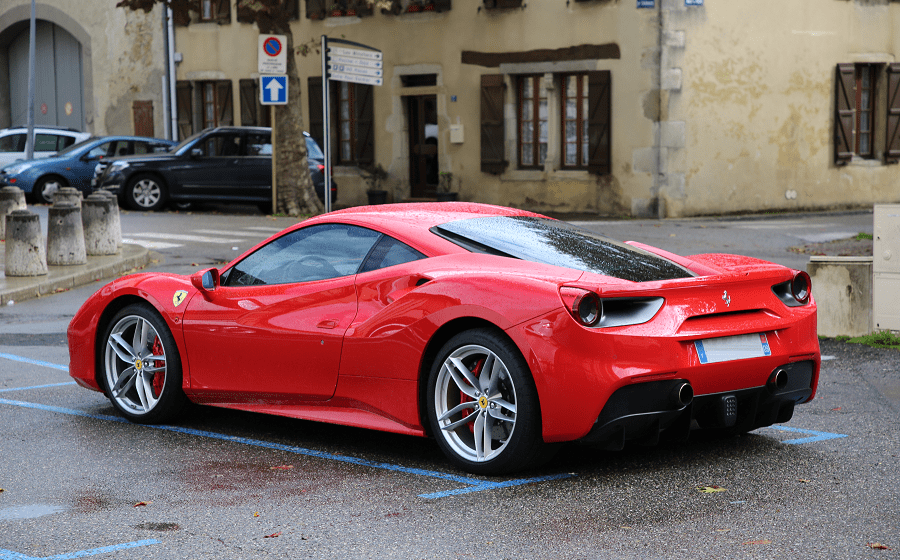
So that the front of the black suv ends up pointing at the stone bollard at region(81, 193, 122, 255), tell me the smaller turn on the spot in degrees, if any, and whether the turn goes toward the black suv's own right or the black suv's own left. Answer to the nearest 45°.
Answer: approximately 90° to the black suv's own left

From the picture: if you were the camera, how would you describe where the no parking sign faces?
facing the viewer

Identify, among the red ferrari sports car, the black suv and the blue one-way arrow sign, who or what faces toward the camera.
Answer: the blue one-way arrow sign

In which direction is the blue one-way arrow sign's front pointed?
toward the camera

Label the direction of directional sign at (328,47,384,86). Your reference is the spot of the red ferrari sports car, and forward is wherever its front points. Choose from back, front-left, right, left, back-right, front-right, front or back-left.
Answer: front-right

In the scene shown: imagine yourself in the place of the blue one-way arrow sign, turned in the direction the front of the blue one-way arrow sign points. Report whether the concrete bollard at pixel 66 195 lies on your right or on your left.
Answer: on your right

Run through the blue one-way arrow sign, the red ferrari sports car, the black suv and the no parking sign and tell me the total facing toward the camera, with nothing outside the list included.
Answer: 2

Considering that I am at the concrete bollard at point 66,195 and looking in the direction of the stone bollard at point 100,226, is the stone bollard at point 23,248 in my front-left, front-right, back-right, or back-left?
front-right

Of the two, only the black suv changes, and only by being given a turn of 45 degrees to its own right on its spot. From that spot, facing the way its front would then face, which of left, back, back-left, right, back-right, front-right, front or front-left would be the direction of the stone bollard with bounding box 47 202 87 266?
back-left

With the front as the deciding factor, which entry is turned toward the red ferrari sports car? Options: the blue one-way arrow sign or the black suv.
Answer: the blue one-way arrow sign

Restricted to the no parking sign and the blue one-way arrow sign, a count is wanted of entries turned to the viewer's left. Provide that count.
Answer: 0
